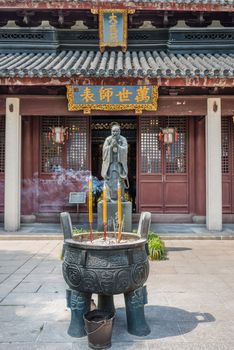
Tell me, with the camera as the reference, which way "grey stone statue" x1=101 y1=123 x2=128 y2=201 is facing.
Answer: facing the viewer

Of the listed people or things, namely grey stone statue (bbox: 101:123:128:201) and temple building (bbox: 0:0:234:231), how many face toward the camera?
2

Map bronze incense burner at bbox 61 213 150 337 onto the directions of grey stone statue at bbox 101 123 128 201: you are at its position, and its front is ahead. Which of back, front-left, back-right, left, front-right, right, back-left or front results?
front

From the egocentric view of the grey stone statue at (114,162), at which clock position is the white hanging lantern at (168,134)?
The white hanging lantern is roughly at 7 o'clock from the grey stone statue.

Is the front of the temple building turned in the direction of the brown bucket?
yes

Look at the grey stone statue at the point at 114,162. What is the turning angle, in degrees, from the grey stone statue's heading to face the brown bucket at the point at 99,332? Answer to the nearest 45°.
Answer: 0° — it already faces it

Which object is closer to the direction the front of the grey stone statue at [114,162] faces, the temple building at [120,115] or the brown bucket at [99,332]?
the brown bucket

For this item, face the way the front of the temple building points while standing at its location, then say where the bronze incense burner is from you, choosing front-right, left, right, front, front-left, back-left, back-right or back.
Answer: front
